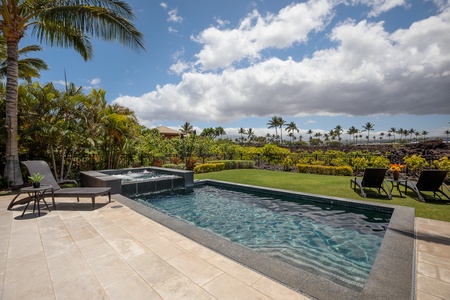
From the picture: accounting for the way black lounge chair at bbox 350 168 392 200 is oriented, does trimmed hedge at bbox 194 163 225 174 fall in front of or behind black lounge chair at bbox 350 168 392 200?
in front

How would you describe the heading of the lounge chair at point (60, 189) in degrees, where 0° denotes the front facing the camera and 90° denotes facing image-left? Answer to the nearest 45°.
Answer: approximately 270°

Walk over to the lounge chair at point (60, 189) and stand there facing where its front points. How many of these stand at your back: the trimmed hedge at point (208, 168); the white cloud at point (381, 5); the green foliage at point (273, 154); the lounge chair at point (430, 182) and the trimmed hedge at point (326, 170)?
0

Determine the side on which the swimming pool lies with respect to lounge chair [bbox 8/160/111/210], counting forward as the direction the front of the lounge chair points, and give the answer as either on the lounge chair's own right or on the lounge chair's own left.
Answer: on the lounge chair's own right

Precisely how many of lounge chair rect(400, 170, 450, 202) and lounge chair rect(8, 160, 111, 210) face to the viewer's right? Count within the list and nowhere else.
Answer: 1

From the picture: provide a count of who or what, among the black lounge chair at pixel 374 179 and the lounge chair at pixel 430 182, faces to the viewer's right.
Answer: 0

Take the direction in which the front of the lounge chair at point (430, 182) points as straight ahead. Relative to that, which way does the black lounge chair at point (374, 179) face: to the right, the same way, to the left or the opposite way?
the same way
